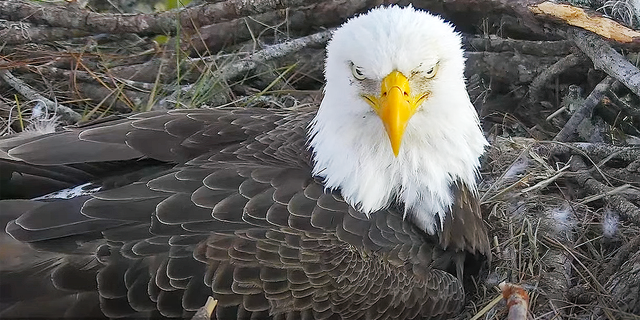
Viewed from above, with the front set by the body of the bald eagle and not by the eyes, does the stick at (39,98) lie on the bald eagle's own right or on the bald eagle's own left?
on the bald eagle's own left

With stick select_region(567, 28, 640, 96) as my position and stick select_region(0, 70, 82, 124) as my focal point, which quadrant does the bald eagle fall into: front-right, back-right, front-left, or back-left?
front-left

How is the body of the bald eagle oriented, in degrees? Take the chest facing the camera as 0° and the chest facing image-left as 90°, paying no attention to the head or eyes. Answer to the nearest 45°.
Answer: approximately 270°

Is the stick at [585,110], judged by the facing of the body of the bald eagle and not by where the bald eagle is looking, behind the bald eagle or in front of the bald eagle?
in front

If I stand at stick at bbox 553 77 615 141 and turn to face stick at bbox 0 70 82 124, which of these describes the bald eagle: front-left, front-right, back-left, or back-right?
front-left
